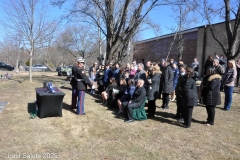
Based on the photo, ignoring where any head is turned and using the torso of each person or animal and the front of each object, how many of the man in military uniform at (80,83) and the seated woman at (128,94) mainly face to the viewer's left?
1

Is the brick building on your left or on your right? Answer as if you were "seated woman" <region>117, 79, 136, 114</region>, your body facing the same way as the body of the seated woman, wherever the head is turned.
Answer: on your right

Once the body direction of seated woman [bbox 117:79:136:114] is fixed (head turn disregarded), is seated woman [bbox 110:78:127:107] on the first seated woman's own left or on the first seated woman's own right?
on the first seated woman's own right

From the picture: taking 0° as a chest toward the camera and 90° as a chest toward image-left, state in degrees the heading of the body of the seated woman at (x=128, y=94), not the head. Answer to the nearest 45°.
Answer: approximately 90°

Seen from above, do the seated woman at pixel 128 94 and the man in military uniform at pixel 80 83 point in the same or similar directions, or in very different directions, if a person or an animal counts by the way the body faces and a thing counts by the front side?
very different directions

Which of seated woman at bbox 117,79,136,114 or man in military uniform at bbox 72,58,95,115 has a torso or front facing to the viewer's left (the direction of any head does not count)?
the seated woman

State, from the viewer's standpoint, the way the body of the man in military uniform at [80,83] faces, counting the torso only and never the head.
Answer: to the viewer's right

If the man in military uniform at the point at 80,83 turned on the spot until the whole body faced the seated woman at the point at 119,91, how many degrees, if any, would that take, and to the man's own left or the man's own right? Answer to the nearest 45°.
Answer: approximately 45° to the man's own left

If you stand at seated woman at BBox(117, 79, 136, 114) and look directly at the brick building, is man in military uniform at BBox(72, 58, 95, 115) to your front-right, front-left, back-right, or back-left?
back-left

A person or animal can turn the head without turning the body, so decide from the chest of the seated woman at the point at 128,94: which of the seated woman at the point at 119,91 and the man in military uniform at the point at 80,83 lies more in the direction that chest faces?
the man in military uniform

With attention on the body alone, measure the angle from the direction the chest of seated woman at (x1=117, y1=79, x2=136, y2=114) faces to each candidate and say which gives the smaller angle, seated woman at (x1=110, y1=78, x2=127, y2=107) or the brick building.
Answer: the seated woman

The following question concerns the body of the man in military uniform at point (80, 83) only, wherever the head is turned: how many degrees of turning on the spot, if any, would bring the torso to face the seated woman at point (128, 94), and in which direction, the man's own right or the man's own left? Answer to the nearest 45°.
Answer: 0° — they already face them

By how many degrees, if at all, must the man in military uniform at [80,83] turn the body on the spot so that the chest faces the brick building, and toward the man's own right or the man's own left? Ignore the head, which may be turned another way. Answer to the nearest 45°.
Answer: approximately 45° to the man's own left
